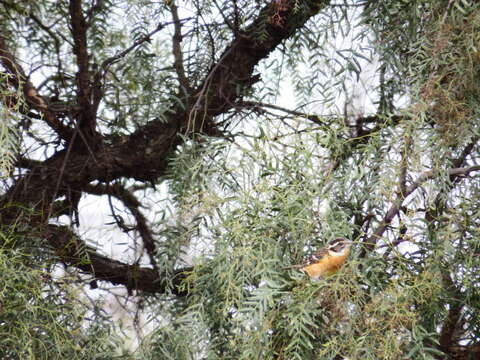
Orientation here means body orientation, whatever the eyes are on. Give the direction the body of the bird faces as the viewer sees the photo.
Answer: to the viewer's right
